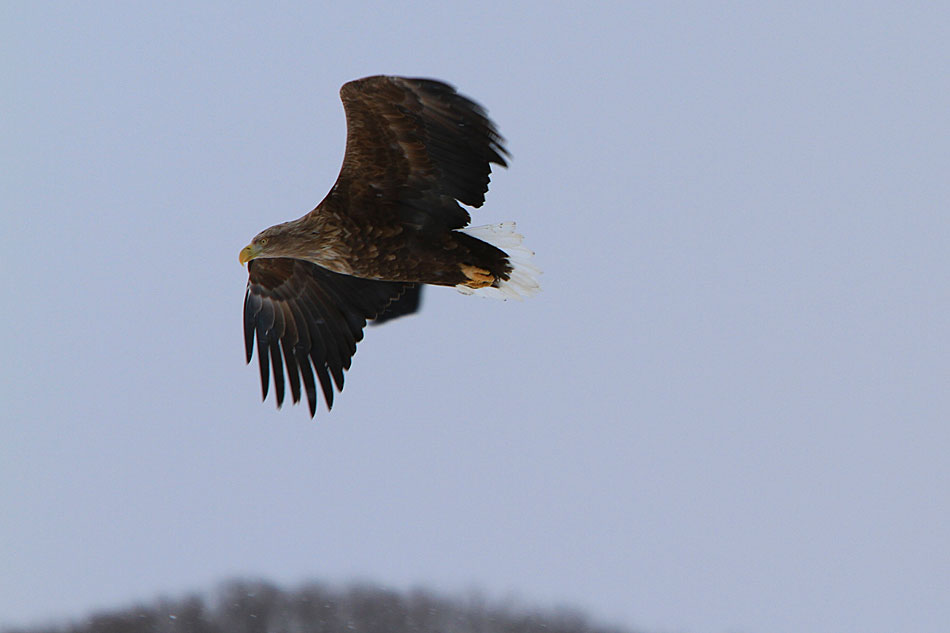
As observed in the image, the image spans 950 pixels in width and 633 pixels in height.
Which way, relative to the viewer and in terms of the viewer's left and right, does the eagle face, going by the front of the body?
facing to the left of the viewer
